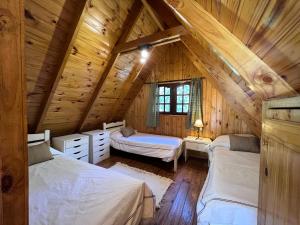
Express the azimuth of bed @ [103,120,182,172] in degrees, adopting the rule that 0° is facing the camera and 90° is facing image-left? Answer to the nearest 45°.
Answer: approximately 315°

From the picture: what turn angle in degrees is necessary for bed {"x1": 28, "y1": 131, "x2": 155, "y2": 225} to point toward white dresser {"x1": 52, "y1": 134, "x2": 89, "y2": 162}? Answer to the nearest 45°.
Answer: approximately 135° to its left

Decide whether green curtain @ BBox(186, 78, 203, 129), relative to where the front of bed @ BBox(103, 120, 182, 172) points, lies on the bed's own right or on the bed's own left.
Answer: on the bed's own left

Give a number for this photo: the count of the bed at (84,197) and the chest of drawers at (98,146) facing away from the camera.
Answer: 0

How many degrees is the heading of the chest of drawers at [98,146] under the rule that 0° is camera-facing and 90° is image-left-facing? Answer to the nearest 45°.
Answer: approximately 315°

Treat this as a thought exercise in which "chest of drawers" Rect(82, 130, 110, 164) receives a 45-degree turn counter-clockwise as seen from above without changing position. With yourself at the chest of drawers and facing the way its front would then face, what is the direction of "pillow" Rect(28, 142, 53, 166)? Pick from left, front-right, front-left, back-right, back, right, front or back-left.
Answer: back-right

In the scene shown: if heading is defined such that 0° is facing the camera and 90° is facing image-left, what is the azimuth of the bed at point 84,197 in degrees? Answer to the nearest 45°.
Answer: approximately 315°

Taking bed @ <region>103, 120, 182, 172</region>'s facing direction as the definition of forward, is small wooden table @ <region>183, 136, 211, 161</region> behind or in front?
in front
